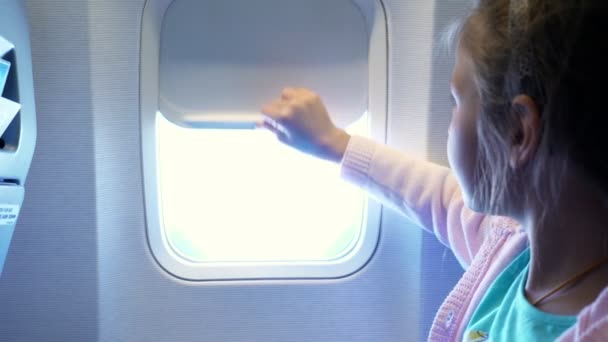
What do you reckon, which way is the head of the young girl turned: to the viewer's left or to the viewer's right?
to the viewer's left

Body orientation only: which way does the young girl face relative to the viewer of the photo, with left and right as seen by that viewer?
facing the viewer and to the left of the viewer
